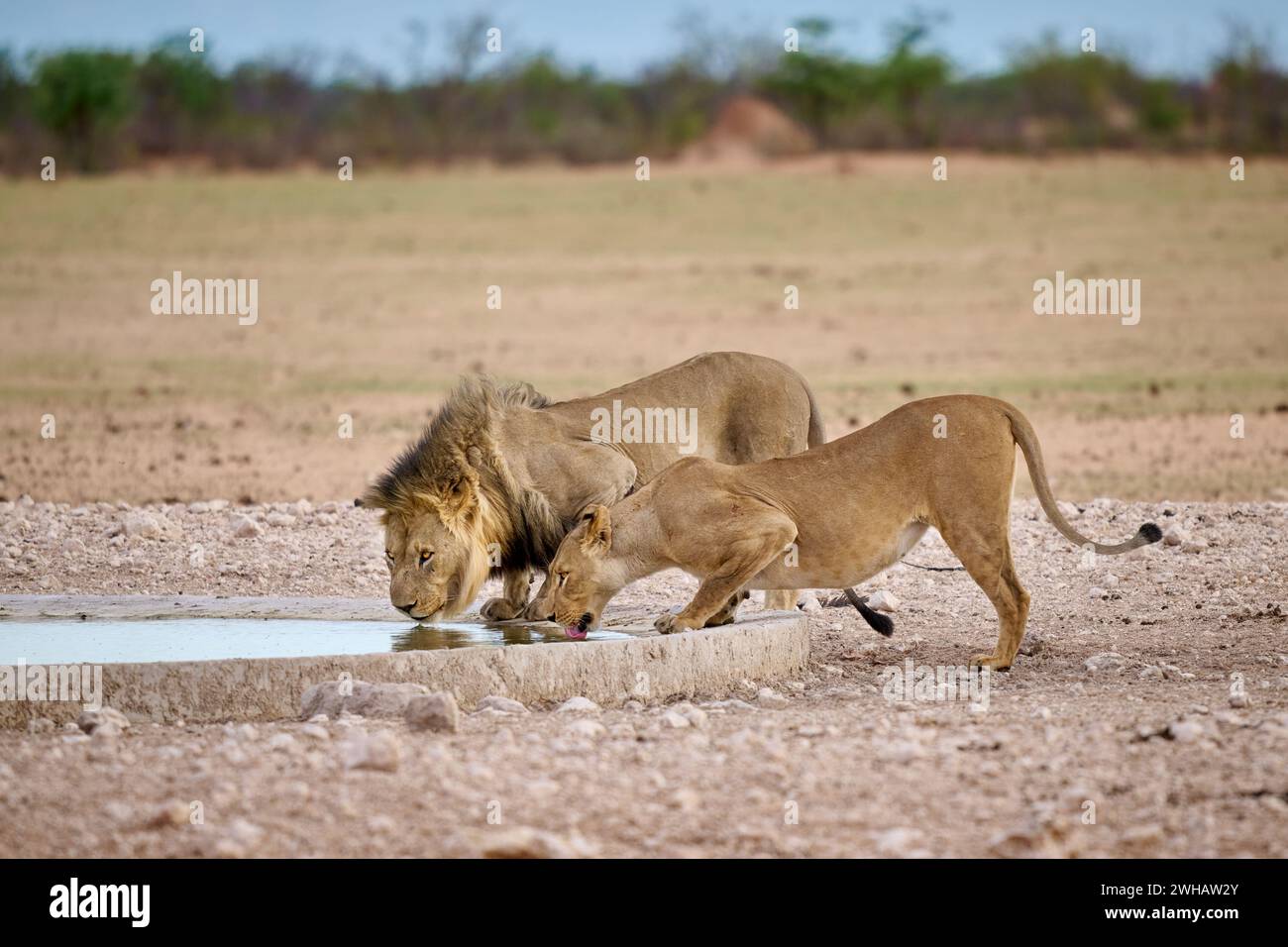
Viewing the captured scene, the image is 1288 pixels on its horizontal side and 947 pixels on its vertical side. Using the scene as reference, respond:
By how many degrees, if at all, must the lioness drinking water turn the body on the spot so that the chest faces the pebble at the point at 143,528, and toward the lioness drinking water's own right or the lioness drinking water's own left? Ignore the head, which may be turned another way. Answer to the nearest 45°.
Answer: approximately 45° to the lioness drinking water's own right

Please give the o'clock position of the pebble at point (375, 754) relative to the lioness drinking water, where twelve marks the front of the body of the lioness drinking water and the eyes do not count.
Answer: The pebble is roughly at 10 o'clock from the lioness drinking water.

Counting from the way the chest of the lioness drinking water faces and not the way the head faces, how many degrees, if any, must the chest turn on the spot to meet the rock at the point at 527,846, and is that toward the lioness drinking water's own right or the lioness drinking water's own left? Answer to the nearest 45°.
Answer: approximately 90° to the lioness drinking water's own left

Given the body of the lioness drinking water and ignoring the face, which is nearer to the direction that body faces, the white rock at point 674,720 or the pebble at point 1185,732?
the white rock

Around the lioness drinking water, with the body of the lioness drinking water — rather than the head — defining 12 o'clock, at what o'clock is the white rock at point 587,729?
The white rock is roughly at 10 o'clock from the lioness drinking water.

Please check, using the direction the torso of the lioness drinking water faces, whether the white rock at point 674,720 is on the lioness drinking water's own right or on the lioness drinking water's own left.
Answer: on the lioness drinking water's own left

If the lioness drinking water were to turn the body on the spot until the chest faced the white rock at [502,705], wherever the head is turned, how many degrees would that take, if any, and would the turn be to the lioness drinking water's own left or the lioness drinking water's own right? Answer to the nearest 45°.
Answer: approximately 45° to the lioness drinking water's own left

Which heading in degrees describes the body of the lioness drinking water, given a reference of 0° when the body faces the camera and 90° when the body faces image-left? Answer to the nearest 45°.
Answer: approximately 90°
